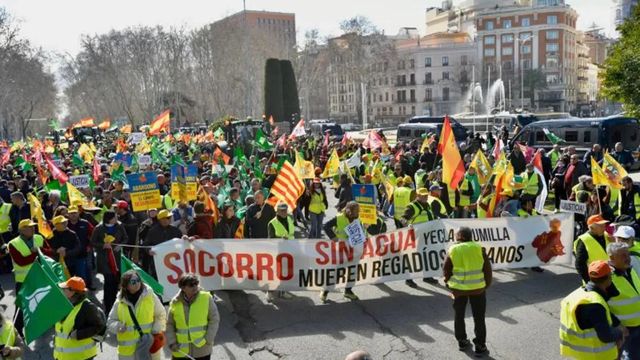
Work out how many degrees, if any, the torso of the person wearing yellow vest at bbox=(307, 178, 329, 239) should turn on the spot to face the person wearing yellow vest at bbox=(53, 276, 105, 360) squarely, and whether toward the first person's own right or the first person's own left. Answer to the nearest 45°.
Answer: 0° — they already face them

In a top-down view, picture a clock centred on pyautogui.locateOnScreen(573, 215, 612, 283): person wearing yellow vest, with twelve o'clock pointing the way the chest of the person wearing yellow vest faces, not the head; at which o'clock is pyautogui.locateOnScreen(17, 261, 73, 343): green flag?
The green flag is roughly at 3 o'clock from the person wearing yellow vest.

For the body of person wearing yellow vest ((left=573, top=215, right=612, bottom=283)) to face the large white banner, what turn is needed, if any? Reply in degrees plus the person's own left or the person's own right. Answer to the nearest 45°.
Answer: approximately 135° to the person's own right

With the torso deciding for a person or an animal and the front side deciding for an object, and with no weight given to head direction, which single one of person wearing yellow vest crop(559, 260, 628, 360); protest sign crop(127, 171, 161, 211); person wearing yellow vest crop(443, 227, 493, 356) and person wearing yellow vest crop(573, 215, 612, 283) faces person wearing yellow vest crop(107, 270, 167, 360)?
the protest sign

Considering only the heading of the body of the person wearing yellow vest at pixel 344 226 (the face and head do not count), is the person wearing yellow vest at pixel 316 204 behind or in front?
behind

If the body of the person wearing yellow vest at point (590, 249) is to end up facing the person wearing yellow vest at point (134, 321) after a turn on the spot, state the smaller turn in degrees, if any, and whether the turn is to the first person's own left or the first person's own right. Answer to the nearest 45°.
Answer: approximately 90° to the first person's own right
